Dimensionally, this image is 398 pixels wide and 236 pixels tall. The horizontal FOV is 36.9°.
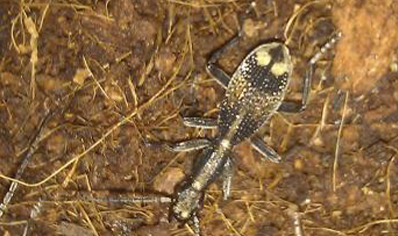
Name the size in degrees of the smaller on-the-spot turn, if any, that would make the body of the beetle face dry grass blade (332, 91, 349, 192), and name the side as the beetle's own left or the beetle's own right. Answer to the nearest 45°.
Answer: approximately 135° to the beetle's own left

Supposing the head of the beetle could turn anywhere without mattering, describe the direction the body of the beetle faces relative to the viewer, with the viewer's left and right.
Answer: facing the viewer and to the left of the viewer
